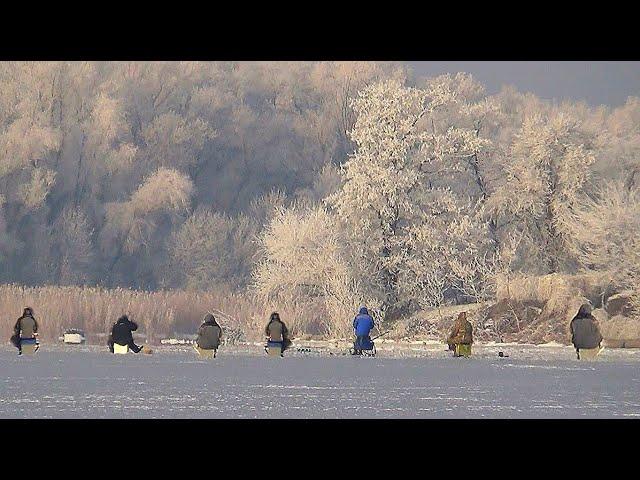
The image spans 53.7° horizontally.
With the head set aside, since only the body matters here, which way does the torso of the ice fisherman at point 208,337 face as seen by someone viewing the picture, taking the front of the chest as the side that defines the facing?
away from the camera

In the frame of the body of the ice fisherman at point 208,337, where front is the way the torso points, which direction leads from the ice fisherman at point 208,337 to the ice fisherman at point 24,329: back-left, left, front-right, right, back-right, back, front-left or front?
left

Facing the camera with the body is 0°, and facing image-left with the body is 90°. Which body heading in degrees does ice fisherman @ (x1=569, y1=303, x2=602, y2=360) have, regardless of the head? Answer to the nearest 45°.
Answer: approximately 180°

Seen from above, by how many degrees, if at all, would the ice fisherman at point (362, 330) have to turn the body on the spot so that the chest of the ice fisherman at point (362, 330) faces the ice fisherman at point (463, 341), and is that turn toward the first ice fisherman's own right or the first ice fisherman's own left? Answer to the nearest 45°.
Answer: approximately 90° to the first ice fisherman's own right

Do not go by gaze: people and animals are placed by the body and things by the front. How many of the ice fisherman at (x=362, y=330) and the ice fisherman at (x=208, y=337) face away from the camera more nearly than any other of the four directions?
2

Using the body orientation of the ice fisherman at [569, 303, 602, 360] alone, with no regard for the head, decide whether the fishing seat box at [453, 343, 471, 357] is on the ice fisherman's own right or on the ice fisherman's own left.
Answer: on the ice fisherman's own left

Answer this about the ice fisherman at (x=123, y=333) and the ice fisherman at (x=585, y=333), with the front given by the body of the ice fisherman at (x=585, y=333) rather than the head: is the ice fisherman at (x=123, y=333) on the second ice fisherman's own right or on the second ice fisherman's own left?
on the second ice fisherman's own left

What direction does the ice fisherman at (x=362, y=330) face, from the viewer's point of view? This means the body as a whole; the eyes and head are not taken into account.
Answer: away from the camera

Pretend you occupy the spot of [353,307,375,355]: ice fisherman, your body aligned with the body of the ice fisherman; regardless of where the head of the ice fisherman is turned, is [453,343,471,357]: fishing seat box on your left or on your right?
on your right
